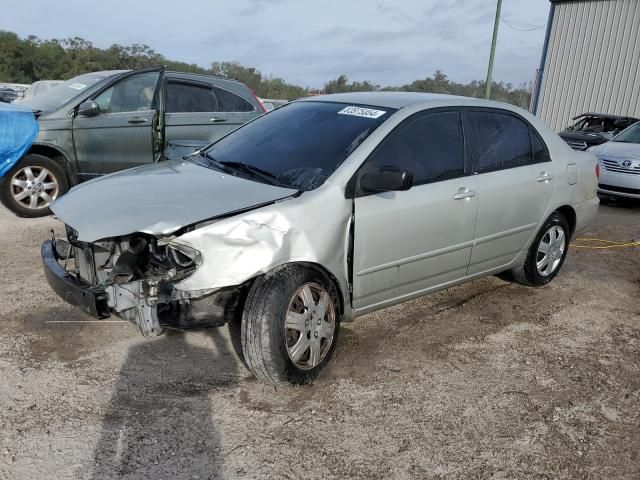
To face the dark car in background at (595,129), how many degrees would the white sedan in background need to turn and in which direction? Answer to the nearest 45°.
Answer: approximately 135° to its right

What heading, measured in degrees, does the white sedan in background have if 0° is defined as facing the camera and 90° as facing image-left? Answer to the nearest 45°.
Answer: approximately 45°

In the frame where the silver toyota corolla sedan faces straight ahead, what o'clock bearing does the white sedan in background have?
The white sedan in background is roughly at 6 o'clock from the silver toyota corolla sedan.

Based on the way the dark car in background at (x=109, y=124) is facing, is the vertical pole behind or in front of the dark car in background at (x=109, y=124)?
behind

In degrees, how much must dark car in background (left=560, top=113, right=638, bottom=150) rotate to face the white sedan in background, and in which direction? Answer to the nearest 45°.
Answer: approximately 45° to its left
